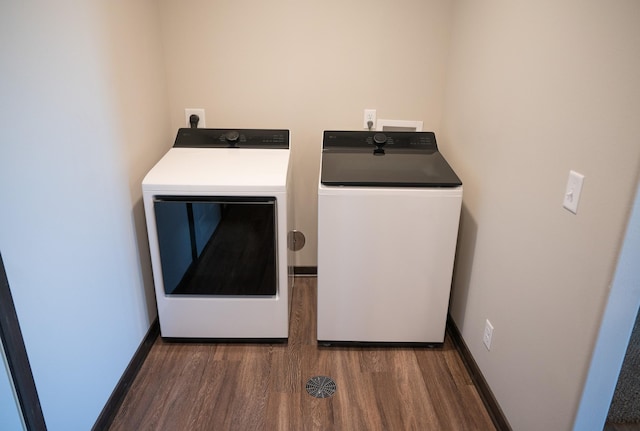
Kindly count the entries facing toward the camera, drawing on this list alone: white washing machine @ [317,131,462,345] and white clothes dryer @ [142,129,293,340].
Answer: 2

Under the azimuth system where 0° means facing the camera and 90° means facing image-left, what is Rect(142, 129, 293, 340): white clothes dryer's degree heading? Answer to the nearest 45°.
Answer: approximately 0°

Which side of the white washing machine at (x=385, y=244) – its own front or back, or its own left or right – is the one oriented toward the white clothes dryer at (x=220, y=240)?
right

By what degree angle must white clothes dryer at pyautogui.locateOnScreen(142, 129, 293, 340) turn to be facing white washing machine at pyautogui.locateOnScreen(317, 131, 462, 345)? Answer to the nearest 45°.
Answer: approximately 90° to its left
